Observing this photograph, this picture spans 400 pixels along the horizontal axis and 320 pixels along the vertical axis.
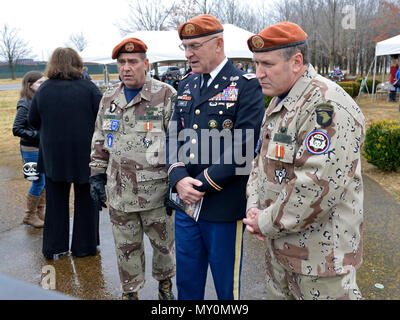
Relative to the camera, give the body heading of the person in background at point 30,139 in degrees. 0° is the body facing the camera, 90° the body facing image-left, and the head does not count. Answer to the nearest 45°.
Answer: approximately 270°

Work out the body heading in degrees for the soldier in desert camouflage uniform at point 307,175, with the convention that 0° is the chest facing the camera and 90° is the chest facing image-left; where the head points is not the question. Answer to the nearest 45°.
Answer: approximately 45°

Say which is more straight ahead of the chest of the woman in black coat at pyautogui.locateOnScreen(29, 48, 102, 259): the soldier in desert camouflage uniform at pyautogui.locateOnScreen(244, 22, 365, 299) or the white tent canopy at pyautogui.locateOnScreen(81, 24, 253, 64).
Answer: the white tent canopy

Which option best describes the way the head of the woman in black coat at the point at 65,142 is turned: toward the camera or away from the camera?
away from the camera

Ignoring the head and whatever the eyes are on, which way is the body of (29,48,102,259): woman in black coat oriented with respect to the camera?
away from the camera

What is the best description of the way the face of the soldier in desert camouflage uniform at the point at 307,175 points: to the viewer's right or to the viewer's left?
to the viewer's left

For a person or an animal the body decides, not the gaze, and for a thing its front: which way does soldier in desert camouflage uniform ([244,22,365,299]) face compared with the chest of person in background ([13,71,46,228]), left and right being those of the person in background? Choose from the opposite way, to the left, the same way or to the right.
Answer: the opposite way

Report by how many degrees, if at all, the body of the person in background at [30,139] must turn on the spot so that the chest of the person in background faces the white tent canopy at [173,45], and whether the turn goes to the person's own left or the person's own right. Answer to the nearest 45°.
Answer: approximately 45° to the person's own left
